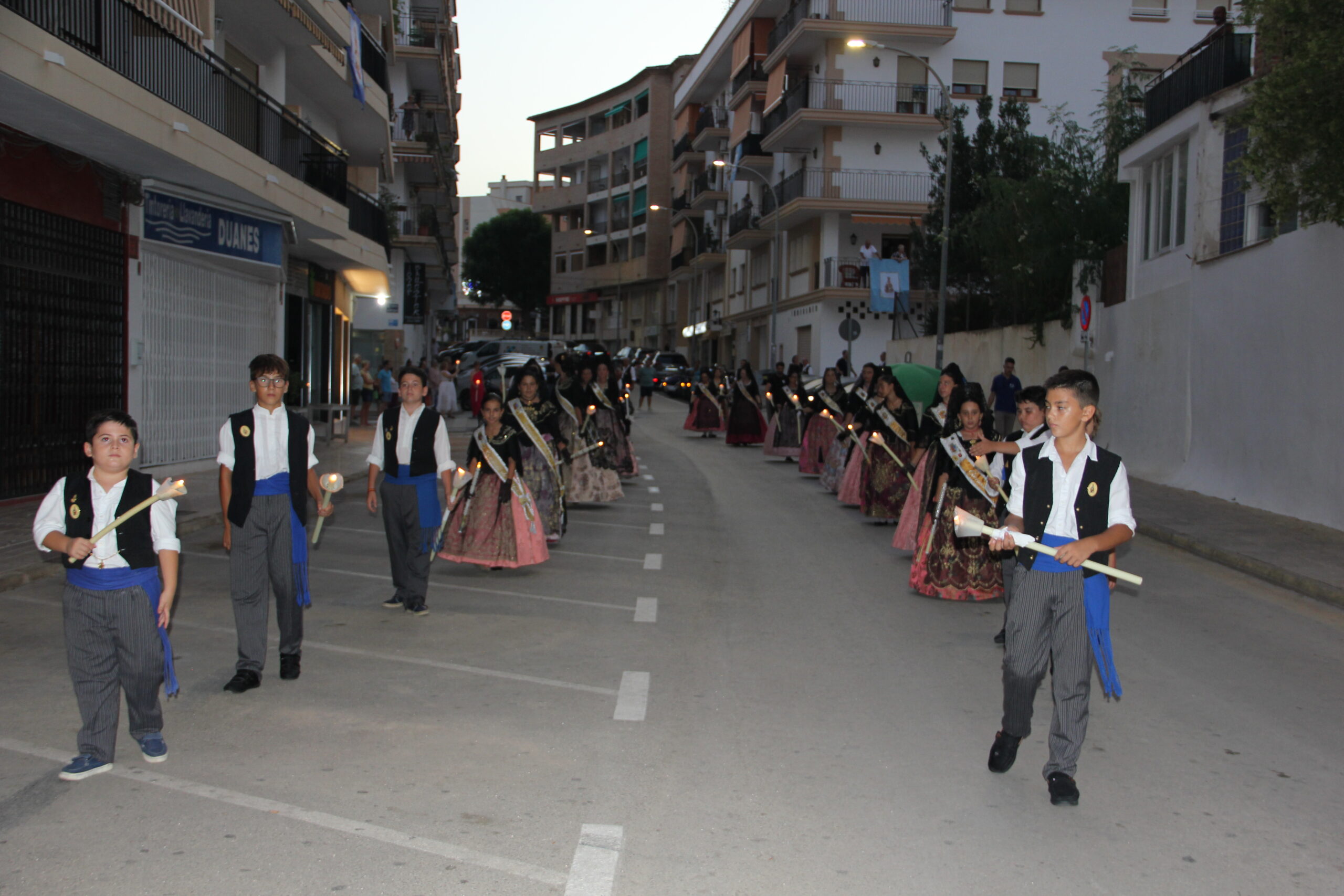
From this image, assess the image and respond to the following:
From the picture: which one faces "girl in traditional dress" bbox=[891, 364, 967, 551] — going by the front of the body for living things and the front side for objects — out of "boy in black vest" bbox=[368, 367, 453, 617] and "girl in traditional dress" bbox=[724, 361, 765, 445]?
"girl in traditional dress" bbox=[724, 361, 765, 445]

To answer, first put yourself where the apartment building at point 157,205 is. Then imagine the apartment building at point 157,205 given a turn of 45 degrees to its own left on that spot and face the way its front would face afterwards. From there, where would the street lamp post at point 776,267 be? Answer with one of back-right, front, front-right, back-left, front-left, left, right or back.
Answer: front-left

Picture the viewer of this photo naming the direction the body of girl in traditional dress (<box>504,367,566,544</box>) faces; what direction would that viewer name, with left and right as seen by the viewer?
facing the viewer

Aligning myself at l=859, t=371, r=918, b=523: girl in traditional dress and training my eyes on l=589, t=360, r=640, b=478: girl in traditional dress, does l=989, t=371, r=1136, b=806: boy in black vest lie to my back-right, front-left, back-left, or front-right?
back-left

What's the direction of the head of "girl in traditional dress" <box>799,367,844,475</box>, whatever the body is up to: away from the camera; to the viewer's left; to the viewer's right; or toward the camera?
toward the camera

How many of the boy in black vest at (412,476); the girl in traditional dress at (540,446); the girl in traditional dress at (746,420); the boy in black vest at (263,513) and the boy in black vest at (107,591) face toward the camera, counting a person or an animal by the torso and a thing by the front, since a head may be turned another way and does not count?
5

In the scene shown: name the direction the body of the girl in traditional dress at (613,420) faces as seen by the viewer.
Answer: toward the camera

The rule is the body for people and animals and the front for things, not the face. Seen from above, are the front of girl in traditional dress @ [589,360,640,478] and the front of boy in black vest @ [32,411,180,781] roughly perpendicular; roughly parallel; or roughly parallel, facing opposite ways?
roughly parallel

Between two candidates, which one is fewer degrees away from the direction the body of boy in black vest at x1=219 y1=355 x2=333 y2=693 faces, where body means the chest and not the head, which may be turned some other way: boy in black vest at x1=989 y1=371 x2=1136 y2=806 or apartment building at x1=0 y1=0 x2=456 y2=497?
the boy in black vest

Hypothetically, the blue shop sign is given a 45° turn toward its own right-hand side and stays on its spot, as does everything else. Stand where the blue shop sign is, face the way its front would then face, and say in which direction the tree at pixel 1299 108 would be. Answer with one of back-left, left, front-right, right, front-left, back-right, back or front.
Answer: front-left

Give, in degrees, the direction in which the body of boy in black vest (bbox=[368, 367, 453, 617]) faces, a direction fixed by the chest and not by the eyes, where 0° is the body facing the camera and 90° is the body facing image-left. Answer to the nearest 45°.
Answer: approximately 0°

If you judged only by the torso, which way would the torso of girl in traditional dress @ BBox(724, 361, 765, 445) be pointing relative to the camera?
toward the camera

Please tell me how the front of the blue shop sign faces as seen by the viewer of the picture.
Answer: facing the viewer and to the right of the viewer

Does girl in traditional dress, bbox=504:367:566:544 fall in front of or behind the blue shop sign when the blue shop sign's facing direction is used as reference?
in front

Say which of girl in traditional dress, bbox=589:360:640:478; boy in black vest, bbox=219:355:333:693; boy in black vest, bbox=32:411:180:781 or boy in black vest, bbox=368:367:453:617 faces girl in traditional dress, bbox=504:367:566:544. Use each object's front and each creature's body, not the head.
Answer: girl in traditional dress, bbox=589:360:640:478

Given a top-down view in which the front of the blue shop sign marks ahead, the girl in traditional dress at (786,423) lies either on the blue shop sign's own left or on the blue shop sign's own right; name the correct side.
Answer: on the blue shop sign's own left
